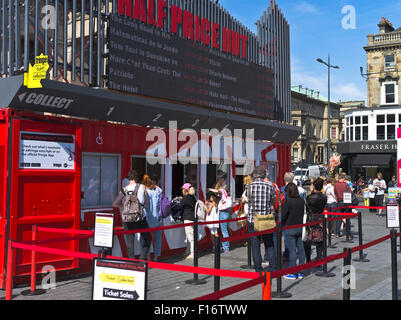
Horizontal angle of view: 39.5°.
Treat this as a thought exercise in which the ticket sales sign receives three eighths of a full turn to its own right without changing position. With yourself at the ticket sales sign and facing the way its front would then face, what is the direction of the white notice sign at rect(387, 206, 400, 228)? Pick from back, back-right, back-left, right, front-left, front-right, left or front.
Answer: right

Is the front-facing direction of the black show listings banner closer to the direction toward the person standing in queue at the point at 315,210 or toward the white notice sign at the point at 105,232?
the person standing in queue

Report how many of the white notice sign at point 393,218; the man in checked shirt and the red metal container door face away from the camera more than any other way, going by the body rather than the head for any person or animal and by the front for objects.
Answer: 1

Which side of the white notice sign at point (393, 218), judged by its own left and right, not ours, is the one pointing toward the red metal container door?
right

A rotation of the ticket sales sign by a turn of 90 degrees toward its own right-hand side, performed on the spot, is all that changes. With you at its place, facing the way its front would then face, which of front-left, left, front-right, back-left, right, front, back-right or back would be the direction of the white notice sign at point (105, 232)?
right

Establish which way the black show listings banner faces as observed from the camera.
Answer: facing the viewer and to the right of the viewer

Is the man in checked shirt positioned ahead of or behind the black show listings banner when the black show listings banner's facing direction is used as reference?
ahead

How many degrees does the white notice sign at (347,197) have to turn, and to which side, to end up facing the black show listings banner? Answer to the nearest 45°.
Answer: approximately 45° to its right

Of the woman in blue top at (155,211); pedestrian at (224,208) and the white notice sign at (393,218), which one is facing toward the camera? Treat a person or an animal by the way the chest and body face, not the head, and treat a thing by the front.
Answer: the white notice sign

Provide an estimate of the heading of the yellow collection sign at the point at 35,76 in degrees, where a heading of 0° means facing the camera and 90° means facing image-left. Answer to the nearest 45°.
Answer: approximately 0°

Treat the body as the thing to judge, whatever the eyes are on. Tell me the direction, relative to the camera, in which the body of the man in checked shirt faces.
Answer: away from the camera

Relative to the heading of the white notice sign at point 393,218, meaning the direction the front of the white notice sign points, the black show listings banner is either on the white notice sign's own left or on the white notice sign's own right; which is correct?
on the white notice sign's own right
